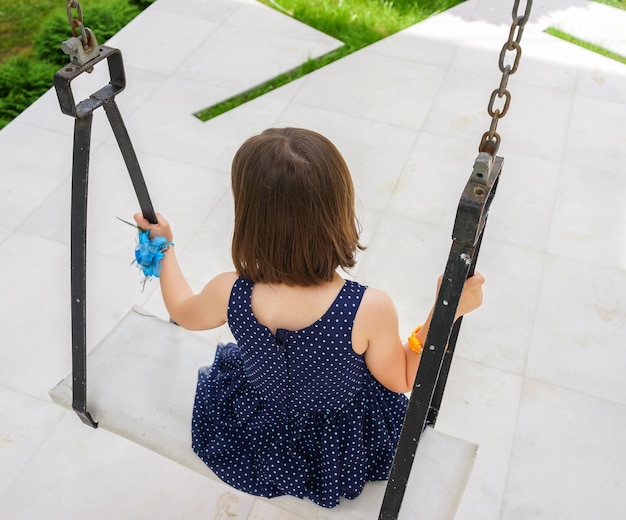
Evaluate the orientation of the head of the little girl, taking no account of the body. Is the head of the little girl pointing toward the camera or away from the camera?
away from the camera

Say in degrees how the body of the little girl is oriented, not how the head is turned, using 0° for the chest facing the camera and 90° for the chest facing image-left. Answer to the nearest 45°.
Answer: approximately 180°

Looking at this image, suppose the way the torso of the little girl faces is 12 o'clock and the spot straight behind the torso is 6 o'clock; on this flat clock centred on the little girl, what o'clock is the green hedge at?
The green hedge is roughly at 11 o'clock from the little girl.
